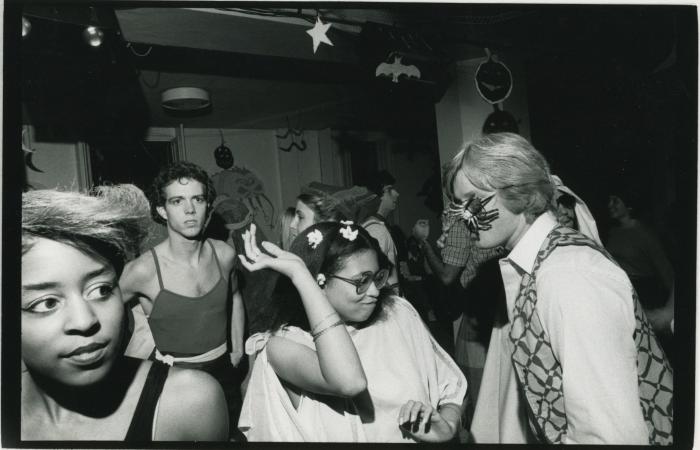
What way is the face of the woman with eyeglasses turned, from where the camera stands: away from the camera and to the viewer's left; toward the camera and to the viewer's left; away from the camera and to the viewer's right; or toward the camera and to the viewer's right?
toward the camera and to the viewer's right

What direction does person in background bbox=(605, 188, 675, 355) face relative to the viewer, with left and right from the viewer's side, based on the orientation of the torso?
facing the viewer and to the left of the viewer

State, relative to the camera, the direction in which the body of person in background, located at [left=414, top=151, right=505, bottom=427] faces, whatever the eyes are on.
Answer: to the viewer's left

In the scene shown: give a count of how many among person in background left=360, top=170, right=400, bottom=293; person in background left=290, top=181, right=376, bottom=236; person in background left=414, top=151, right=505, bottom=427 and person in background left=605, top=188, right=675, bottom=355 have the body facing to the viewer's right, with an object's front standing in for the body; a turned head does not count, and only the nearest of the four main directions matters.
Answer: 1
